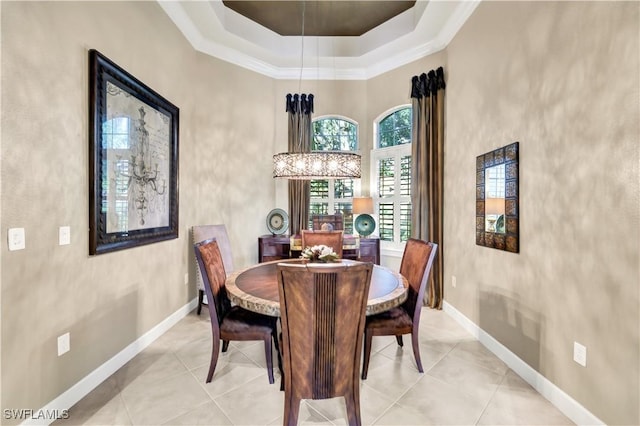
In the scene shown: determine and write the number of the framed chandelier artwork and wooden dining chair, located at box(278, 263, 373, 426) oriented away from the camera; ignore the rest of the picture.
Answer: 1

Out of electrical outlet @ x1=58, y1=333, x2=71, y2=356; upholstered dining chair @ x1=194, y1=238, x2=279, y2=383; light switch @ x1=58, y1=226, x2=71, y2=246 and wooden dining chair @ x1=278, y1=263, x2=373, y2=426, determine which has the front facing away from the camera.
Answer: the wooden dining chair

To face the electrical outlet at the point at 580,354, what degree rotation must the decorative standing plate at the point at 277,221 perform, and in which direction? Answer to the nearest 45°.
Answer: approximately 45° to its left

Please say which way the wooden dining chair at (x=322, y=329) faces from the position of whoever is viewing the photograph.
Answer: facing away from the viewer

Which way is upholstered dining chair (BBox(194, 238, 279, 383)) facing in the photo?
to the viewer's right

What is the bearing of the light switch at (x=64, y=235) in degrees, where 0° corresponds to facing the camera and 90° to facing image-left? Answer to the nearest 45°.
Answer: approximately 315°

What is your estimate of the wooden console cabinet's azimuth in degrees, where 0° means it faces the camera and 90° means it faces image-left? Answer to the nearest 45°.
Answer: approximately 0°

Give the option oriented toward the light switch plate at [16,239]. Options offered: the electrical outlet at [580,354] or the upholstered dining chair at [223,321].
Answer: the electrical outlet

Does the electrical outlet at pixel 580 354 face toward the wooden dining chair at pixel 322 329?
yes

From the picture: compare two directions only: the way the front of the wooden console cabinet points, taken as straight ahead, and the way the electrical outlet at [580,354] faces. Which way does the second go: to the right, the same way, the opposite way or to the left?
to the right

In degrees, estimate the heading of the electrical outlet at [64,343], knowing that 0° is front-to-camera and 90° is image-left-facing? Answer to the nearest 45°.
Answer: approximately 315°

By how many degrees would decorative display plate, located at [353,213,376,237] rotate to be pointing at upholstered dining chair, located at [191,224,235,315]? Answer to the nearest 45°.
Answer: approximately 45° to its right

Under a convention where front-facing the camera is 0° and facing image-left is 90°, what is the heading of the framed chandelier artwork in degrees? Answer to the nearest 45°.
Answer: approximately 315°
